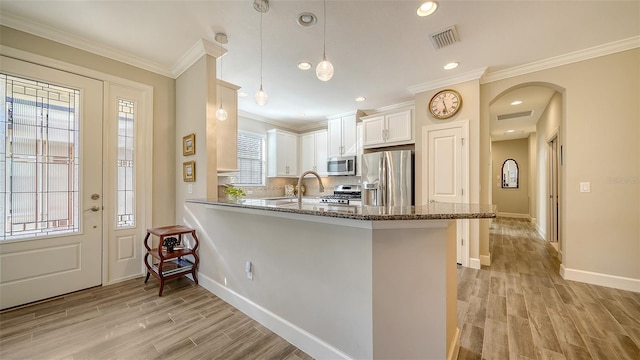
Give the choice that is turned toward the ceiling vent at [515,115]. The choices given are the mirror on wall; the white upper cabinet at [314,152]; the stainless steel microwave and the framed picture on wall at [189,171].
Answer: the mirror on wall

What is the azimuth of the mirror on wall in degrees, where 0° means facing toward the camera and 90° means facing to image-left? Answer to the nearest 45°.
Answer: approximately 0°

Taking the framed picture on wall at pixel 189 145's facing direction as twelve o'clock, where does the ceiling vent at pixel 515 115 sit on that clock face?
The ceiling vent is roughly at 8 o'clock from the framed picture on wall.

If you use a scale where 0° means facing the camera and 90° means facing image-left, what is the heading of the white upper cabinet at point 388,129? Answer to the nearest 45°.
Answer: approximately 45°

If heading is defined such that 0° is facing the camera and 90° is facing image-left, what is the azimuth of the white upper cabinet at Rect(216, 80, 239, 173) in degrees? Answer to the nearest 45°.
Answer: approximately 315°

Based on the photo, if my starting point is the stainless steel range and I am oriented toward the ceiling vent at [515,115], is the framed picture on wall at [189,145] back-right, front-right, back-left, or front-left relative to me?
back-right

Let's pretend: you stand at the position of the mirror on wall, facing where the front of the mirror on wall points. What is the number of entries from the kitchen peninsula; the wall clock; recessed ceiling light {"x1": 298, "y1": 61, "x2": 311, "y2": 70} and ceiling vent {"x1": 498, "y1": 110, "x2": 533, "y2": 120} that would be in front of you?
4

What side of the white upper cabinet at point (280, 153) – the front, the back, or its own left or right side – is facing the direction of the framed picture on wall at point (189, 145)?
right

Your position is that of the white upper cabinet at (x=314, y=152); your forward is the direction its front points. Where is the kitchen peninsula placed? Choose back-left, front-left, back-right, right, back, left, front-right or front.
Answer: front-left

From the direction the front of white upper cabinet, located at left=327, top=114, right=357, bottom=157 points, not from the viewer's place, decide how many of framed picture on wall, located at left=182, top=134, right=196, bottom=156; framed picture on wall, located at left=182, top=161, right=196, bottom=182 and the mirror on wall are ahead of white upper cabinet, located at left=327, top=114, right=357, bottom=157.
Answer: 2

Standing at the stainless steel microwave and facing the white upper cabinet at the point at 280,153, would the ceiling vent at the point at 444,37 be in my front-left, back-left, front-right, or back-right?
back-left

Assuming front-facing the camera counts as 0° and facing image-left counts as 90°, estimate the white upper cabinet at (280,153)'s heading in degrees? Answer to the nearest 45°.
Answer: approximately 315°

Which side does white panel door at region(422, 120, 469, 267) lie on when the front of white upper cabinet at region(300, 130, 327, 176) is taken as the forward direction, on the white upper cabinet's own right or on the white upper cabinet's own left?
on the white upper cabinet's own left
